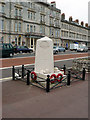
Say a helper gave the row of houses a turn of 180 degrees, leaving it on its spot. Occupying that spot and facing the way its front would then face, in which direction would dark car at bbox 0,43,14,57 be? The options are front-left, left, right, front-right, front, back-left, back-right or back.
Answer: back-left

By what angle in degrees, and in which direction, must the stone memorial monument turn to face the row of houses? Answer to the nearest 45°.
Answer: approximately 180°

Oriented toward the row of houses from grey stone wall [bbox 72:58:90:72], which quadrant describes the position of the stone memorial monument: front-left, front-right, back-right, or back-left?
back-left

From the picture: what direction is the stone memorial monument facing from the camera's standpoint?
toward the camera

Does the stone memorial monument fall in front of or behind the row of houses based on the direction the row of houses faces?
in front

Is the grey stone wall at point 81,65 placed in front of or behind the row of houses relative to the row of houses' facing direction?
in front

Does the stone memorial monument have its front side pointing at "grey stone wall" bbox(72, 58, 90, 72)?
no

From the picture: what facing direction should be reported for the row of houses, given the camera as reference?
facing the viewer and to the right of the viewer

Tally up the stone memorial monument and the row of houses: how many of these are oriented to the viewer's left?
0

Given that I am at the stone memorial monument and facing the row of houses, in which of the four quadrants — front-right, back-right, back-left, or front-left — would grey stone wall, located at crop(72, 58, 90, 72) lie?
front-right
